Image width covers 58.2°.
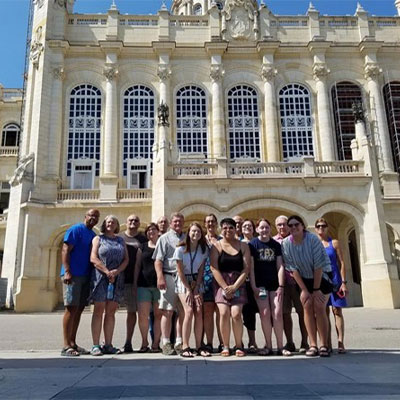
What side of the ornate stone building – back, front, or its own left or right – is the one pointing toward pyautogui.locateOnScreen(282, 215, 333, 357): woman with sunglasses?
front

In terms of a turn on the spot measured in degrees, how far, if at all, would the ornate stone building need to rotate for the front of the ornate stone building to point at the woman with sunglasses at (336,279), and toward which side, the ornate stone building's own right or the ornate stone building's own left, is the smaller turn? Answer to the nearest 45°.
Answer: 0° — it already faces them
